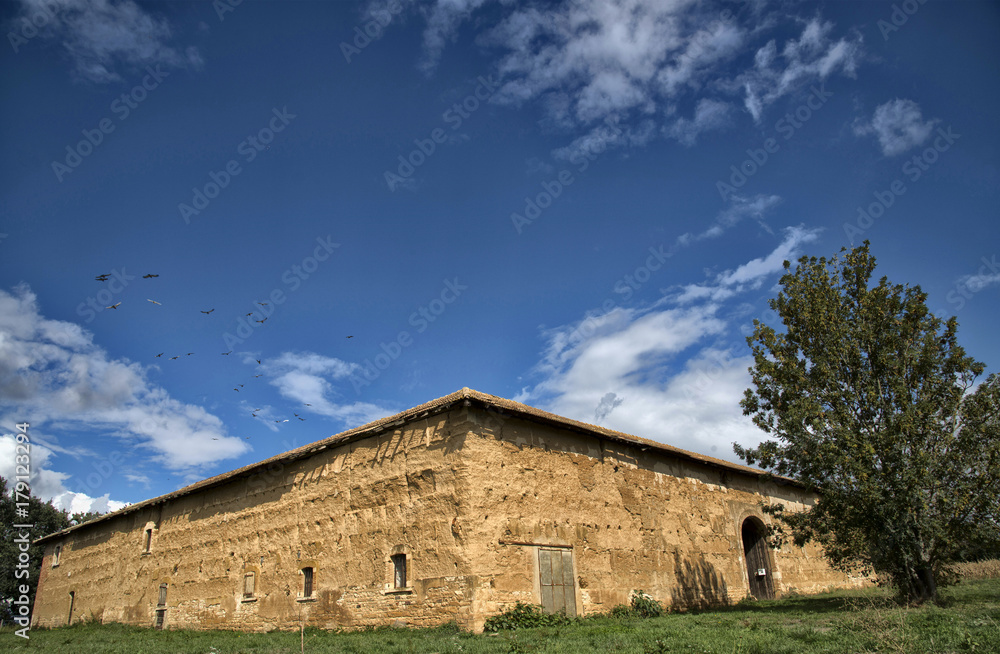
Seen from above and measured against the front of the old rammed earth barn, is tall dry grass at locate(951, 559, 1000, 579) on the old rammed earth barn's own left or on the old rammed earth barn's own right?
on the old rammed earth barn's own left

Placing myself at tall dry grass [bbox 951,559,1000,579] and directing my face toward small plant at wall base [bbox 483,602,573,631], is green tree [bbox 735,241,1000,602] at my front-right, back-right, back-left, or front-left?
front-left

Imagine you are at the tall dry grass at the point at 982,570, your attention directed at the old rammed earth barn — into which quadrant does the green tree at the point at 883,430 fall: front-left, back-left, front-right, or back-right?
front-left

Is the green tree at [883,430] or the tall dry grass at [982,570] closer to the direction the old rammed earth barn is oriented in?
the green tree

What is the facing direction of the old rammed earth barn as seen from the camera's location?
facing the viewer and to the right of the viewer

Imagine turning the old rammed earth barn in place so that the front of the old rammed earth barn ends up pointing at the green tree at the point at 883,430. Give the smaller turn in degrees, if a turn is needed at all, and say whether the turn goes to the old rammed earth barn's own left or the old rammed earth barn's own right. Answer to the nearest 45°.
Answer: approximately 45° to the old rammed earth barn's own left

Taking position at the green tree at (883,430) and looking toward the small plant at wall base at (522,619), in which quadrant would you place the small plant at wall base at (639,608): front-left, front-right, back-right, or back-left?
front-right

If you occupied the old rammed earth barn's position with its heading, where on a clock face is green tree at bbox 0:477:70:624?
The green tree is roughly at 6 o'clock from the old rammed earth barn.

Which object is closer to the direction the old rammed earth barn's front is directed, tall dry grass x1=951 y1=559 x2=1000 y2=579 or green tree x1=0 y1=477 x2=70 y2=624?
the tall dry grass
